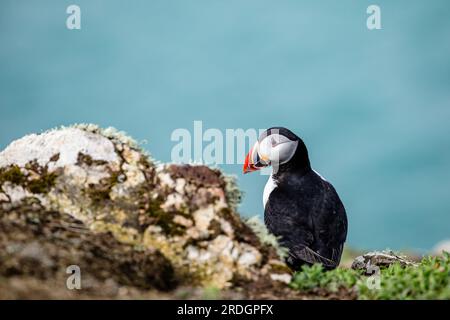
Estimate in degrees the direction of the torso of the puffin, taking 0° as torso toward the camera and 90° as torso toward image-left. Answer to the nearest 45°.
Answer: approximately 135°

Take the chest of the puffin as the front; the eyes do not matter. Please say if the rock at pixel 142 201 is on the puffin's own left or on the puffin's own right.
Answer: on the puffin's own left
